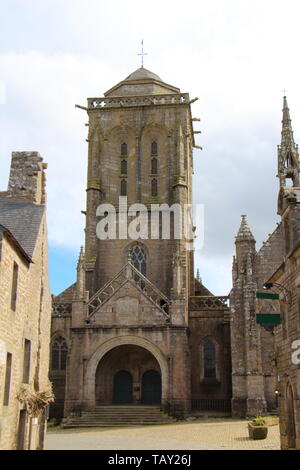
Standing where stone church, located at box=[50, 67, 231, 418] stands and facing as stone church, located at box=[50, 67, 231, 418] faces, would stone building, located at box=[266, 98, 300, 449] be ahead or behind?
ahead

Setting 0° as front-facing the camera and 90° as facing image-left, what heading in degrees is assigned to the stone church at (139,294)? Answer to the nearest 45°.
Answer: approximately 0°

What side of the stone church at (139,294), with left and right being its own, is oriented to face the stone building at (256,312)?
left

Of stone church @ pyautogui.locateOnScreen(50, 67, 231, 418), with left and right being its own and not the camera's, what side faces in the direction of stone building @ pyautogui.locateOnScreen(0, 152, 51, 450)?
front
